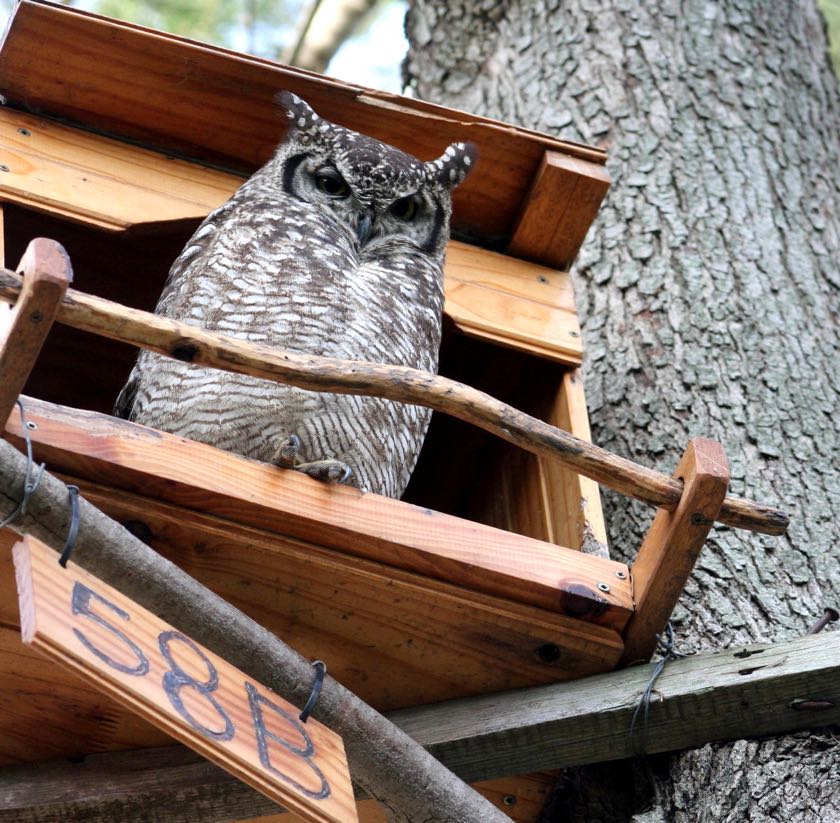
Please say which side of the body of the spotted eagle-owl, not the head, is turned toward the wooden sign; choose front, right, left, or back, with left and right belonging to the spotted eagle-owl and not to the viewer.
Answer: front

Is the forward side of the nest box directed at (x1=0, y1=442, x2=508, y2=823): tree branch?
yes

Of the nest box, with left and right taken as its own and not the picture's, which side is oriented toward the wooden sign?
front

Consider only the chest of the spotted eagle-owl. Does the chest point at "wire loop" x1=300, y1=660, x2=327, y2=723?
yes

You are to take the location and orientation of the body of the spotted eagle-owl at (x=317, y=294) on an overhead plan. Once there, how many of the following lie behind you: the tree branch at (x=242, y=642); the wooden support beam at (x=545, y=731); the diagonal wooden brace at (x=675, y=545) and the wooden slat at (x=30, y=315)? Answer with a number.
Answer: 0

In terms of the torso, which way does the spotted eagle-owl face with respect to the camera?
toward the camera

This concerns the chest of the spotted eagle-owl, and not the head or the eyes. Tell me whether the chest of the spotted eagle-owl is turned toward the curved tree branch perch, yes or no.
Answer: yes
